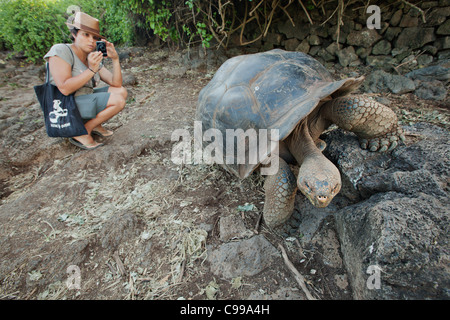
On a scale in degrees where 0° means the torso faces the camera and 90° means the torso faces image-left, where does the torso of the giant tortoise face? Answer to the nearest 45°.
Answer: approximately 315°

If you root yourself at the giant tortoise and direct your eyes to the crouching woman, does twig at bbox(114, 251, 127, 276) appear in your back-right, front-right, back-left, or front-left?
front-left

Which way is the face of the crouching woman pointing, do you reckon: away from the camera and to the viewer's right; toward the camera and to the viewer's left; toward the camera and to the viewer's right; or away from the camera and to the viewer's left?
toward the camera and to the viewer's right

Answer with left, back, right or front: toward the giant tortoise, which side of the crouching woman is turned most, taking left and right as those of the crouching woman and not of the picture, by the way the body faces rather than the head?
front

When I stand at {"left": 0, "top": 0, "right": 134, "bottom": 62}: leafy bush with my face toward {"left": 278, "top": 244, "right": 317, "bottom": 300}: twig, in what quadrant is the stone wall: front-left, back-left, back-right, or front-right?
front-left

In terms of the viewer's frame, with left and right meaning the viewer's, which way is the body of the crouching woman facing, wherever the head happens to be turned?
facing the viewer and to the right of the viewer

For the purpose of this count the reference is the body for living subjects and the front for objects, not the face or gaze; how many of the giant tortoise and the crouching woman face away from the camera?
0

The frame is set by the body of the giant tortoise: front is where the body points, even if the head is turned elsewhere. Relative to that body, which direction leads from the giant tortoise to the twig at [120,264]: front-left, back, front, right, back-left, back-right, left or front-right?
right

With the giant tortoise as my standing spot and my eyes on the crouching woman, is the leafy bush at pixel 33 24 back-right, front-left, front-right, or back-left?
front-right

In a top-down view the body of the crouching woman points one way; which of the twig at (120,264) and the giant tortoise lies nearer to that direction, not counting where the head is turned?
the giant tortoise

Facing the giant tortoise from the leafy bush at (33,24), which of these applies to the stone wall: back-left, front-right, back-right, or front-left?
front-left

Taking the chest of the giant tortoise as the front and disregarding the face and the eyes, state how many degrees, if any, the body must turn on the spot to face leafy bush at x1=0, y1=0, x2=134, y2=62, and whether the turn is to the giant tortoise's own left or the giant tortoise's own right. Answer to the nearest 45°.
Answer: approximately 180°
